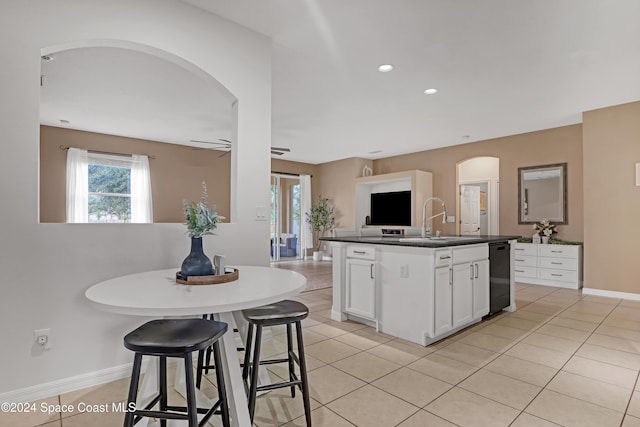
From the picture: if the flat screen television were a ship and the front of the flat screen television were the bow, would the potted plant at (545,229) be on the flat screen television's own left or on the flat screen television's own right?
on the flat screen television's own left

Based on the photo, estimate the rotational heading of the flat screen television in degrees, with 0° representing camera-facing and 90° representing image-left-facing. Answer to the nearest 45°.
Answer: approximately 45°

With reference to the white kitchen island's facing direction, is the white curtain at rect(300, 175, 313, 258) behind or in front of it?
behind

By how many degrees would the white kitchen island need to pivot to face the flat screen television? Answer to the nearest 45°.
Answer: approximately 135° to its left

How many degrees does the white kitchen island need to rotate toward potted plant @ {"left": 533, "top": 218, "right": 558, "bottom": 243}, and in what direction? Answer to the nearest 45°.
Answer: approximately 90° to its left

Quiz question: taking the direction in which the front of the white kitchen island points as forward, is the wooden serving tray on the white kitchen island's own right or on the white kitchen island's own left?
on the white kitchen island's own right

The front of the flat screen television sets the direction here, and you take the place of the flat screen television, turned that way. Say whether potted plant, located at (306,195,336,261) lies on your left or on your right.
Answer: on your right

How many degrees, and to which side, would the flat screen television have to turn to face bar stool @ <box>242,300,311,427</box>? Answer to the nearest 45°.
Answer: approximately 45° to its left

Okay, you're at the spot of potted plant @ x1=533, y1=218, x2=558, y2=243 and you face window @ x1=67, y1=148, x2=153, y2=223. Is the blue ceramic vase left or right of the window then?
left

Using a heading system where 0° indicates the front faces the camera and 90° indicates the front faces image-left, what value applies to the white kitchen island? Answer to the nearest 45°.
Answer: approximately 315°
